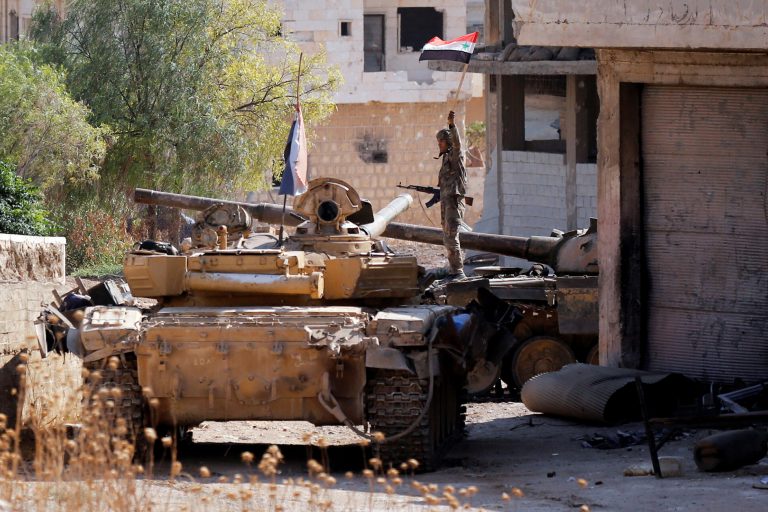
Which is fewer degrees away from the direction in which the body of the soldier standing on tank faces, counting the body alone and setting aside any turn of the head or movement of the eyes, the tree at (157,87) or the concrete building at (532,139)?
the tree

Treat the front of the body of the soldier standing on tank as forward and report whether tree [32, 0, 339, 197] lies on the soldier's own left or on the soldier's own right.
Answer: on the soldier's own right

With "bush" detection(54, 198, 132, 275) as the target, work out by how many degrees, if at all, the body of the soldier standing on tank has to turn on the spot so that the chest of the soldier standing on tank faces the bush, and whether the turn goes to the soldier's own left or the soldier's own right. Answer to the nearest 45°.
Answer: approximately 45° to the soldier's own right

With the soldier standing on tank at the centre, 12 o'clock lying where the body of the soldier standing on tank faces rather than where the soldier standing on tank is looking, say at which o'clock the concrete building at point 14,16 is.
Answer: The concrete building is roughly at 2 o'clock from the soldier standing on tank.

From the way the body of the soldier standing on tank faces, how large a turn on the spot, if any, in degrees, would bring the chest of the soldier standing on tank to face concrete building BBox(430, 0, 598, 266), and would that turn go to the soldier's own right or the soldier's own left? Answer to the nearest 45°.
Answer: approximately 90° to the soldier's own right

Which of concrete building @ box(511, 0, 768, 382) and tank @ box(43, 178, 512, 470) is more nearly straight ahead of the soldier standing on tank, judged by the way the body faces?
the tank

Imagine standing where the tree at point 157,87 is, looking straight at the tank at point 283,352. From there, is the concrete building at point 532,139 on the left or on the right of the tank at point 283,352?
left

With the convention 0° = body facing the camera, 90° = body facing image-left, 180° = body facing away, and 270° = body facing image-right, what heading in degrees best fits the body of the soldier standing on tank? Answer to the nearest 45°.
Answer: approximately 90°
